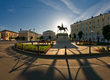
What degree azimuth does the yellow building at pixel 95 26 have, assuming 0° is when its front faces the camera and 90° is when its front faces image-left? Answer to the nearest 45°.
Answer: approximately 45°
